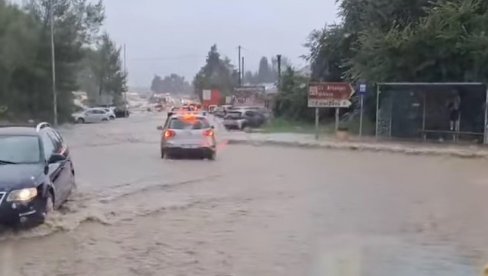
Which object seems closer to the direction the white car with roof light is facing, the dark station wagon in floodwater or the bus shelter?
the bus shelter

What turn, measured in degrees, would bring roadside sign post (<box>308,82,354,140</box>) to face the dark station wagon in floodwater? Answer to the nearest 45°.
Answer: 0° — it already faces it

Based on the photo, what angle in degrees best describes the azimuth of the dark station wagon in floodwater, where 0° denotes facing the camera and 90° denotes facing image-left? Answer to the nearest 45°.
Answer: approximately 45°

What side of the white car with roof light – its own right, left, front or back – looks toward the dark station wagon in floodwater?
back

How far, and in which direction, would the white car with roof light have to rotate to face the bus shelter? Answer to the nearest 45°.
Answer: approximately 45° to its right

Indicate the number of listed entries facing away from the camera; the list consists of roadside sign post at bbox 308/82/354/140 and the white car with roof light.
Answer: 1

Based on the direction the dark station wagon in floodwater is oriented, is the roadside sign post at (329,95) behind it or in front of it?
behind

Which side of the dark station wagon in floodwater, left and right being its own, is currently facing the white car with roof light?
back

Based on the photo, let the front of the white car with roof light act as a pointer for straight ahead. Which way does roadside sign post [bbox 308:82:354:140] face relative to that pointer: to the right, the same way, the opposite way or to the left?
the opposite way

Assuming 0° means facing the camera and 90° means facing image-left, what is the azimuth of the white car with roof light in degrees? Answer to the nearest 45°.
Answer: approximately 180°

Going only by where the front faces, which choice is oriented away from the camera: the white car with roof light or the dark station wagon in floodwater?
the white car with roof light
